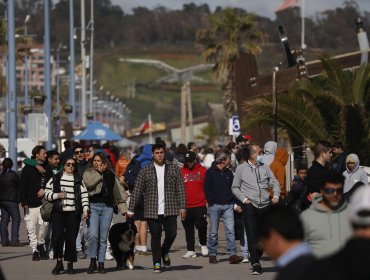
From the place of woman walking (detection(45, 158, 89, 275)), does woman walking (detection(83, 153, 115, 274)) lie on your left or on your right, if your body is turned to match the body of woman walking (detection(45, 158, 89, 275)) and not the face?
on your left

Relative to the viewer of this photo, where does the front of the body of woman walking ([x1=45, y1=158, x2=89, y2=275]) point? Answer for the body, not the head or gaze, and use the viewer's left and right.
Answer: facing the viewer

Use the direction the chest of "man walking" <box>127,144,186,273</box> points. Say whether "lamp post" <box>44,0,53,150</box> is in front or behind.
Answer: behind

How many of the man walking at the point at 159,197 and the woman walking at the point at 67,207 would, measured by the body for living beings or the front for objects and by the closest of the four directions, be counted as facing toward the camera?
2

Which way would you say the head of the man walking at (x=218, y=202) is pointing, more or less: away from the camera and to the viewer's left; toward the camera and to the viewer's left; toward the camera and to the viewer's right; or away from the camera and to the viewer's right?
toward the camera and to the viewer's right

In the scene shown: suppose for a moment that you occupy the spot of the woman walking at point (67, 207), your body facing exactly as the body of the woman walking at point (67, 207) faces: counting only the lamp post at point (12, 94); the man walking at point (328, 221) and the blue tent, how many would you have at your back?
2

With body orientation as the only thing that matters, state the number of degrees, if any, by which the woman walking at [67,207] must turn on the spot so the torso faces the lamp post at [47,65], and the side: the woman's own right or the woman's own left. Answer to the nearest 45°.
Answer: approximately 180°

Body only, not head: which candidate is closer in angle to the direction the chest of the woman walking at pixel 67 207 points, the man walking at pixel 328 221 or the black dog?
the man walking

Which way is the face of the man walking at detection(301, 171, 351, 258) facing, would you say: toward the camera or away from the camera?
toward the camera

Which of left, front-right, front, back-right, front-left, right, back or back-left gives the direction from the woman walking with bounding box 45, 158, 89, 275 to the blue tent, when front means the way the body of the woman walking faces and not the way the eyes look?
back

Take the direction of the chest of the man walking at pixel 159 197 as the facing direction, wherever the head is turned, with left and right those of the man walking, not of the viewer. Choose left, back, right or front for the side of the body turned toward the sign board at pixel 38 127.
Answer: back

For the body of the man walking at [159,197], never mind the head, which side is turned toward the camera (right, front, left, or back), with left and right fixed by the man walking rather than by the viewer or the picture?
front

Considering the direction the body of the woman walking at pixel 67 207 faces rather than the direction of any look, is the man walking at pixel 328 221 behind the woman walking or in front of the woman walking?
in front

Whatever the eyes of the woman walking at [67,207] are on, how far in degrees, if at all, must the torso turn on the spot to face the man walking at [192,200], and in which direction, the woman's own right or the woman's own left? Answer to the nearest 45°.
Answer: approximately 135° to the woman's own left
